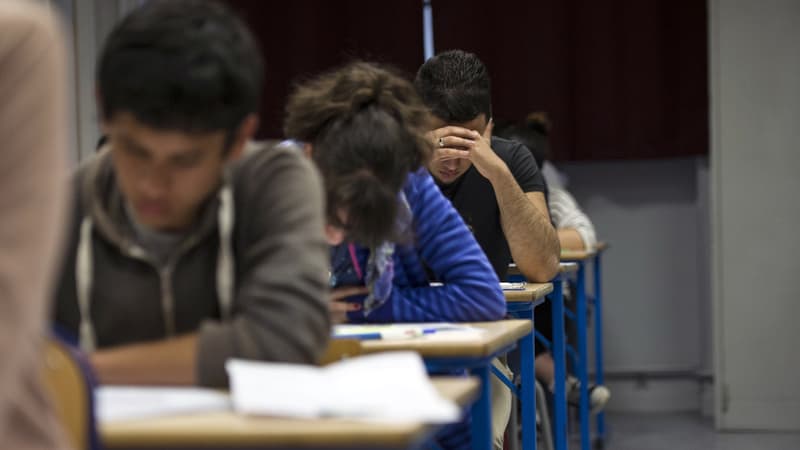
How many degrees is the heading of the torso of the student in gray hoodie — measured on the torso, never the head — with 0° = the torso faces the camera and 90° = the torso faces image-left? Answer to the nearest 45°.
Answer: approximately 45°

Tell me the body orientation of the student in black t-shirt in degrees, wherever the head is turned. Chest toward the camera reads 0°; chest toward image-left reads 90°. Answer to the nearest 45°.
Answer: approximately 45°

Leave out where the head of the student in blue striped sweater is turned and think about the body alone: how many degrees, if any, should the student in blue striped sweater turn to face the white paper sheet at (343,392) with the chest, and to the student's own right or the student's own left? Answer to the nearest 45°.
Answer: approximately 45° to the student's own left

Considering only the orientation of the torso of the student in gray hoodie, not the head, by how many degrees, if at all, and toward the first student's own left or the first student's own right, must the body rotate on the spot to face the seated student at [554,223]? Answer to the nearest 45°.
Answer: approximately 180°

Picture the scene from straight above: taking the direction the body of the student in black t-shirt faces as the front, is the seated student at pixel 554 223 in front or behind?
behind

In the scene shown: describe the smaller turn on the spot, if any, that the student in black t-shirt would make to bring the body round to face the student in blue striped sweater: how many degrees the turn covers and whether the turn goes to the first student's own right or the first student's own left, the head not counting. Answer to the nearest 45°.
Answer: approximately 45° to the first student's own left
